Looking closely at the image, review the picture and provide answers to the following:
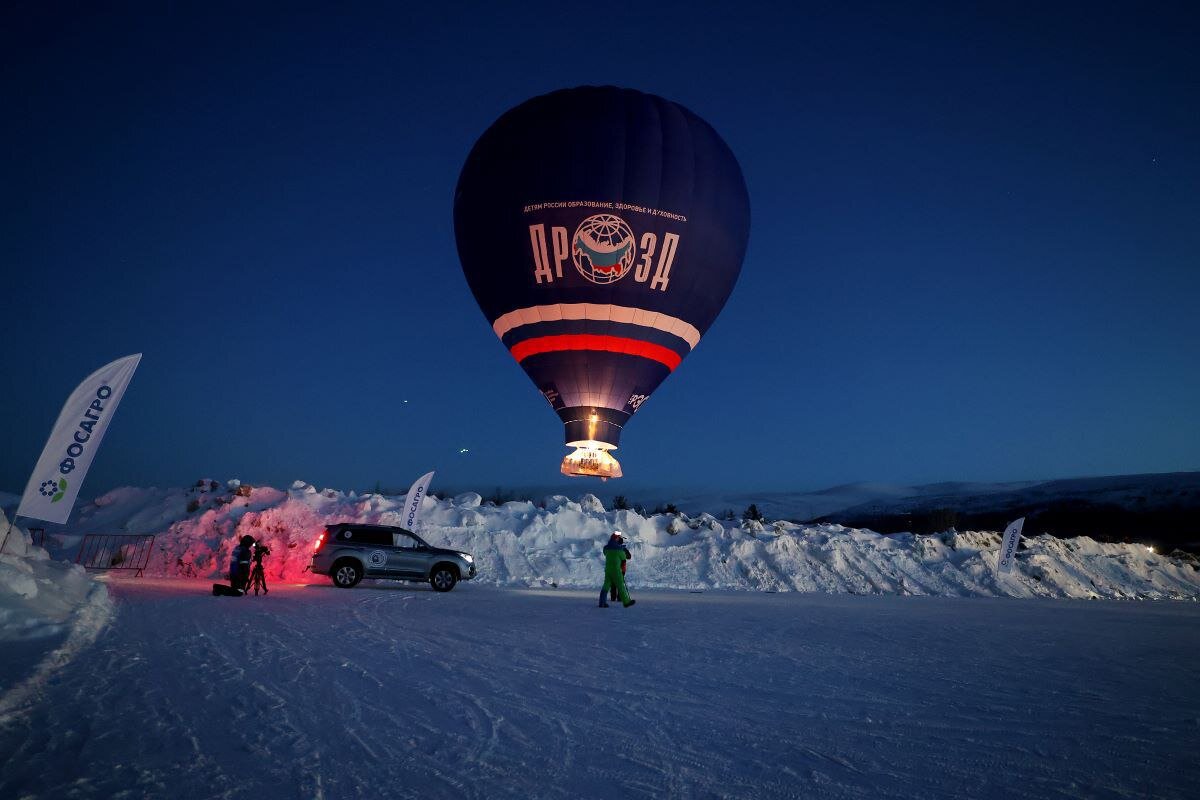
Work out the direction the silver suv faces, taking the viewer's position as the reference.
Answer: facing to the right of the viewer

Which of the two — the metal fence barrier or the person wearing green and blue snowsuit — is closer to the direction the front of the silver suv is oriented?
the person wearing green and blue snowsuit

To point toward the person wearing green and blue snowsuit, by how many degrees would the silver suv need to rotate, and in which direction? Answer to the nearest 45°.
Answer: approximately 45° to its right

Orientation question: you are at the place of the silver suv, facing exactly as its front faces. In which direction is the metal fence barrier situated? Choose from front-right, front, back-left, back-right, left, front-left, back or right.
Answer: back-left
